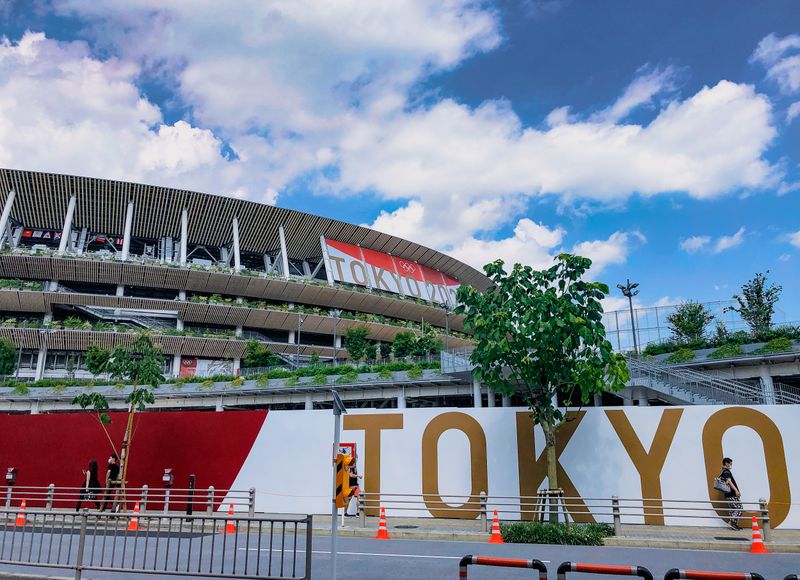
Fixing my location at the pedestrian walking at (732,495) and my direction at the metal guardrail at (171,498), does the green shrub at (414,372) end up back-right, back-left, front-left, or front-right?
front-right

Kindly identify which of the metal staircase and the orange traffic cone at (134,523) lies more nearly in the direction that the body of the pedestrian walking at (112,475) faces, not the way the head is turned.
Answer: the orange traffic cone

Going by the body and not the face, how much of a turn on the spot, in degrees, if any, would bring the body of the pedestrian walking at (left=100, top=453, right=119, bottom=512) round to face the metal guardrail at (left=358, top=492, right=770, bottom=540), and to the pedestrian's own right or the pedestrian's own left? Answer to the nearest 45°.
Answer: approximately 180°

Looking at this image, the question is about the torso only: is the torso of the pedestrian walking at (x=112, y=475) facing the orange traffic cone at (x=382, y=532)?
no
